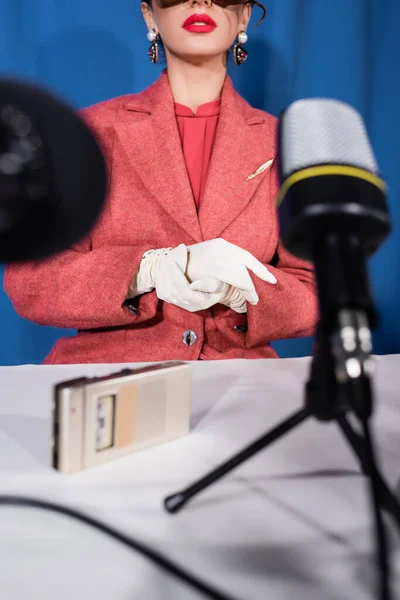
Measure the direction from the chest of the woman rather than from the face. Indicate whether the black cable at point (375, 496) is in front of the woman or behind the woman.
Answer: in front

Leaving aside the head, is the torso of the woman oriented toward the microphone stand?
yes

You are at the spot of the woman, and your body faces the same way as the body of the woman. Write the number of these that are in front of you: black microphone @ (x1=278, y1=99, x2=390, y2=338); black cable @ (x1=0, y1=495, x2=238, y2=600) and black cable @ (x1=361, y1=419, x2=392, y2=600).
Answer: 3

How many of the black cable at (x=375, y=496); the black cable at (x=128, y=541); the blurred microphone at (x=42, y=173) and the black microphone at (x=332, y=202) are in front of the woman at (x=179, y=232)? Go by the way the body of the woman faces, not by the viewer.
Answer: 4

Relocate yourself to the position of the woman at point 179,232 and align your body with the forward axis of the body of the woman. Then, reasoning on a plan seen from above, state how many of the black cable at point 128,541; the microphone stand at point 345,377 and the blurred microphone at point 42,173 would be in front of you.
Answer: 3

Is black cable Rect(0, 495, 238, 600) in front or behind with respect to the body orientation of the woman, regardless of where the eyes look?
in front

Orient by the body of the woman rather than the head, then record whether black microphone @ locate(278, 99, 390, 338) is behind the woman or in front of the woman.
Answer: in front

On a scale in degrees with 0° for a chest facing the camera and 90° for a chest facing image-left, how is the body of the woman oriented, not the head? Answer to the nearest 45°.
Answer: approximately 0°
